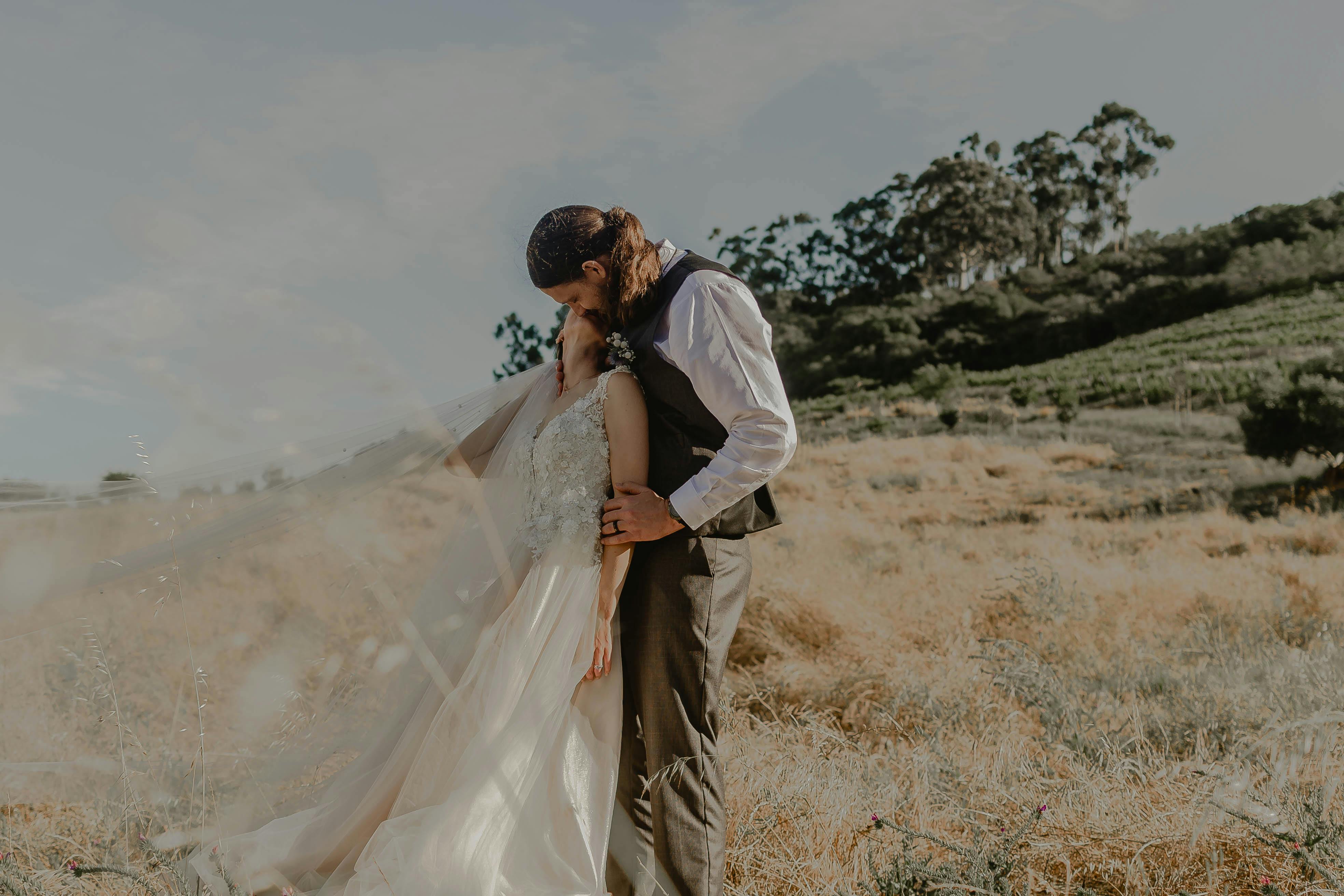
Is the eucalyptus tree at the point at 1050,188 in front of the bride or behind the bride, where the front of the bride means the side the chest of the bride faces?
behind

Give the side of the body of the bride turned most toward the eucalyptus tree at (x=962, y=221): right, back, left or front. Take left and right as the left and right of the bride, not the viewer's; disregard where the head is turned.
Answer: back

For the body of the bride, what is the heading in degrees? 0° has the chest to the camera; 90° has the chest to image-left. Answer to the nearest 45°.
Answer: approximately 45°

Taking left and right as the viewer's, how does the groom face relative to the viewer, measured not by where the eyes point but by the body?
facing to the left of the viewer

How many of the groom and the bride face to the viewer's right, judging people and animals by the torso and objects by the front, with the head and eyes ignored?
0

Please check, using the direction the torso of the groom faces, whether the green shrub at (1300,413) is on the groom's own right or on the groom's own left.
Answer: on the groom's own right
